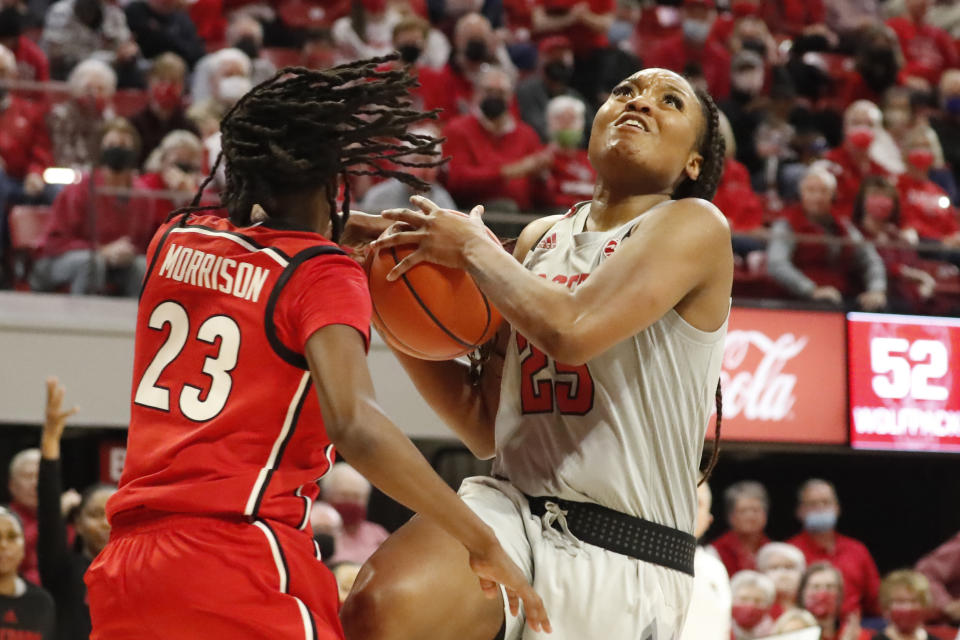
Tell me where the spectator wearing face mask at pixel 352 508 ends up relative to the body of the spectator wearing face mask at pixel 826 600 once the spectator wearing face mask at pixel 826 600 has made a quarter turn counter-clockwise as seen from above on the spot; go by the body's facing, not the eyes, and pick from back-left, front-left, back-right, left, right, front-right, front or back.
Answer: back

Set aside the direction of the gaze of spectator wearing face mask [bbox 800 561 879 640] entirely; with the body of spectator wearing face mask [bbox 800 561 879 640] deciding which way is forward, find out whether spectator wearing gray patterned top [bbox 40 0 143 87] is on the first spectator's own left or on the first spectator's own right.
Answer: on the first spectator's own right

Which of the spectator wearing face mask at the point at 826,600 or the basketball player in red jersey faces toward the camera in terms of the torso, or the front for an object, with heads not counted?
the spectator wearing face mask

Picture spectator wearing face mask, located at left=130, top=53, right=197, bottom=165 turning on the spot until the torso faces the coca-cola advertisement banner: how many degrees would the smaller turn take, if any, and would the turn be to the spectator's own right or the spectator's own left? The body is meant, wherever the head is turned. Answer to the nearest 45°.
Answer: approximately 90° to the spectator's own left

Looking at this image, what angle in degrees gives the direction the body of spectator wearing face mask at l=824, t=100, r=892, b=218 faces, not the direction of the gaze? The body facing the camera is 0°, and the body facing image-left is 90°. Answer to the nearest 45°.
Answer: approximately 0°

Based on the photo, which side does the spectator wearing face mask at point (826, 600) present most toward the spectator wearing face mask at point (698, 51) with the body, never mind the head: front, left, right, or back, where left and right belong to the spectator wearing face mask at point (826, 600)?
back

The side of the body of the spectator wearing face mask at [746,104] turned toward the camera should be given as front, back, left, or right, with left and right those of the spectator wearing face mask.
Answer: front

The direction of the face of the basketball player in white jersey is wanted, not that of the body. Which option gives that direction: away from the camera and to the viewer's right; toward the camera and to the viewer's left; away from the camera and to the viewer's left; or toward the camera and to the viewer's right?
toward the camera and to the viewer's left

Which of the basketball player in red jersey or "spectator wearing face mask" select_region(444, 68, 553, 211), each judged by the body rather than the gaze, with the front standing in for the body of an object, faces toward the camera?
the spectator wearing face mask

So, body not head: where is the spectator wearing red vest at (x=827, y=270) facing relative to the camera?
toward the camera

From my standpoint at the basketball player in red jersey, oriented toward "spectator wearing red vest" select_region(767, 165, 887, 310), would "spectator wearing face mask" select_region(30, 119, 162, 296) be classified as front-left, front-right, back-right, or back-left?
front-left

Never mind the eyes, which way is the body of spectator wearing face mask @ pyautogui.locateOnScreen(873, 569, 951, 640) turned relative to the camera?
toward the camera

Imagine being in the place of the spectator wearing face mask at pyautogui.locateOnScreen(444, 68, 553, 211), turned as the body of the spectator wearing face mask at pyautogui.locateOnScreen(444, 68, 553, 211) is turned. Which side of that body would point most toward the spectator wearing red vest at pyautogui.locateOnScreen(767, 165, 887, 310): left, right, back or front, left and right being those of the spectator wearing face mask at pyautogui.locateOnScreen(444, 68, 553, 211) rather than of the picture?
left

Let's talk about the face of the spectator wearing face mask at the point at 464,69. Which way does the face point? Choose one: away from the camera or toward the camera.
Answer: toward the camera
